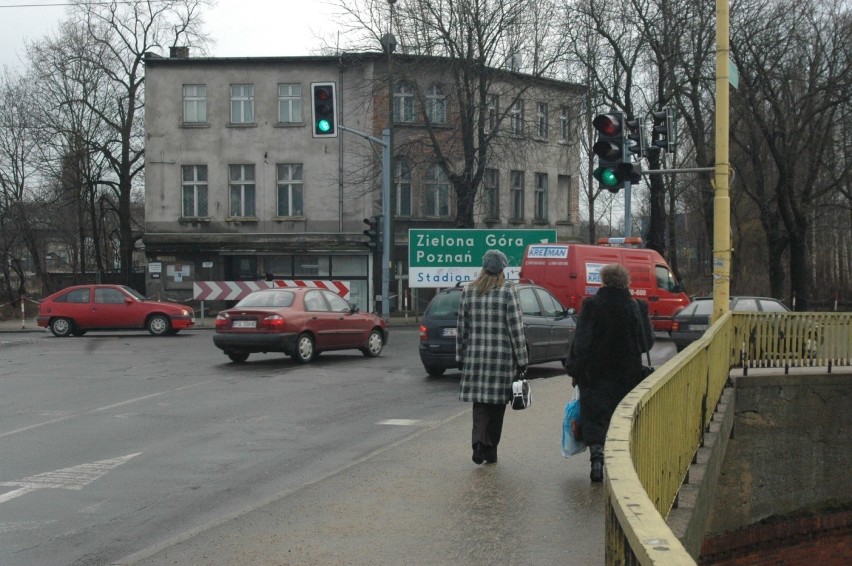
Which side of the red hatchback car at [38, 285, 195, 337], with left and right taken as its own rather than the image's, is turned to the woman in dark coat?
right

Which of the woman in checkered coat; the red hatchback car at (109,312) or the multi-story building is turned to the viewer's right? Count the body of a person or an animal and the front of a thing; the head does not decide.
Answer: the red hatchback car

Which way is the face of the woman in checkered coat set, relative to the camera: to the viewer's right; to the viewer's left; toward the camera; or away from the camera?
away from the camera

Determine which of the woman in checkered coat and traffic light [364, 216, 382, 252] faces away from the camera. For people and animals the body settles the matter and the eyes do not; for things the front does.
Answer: the woman in checkered coat

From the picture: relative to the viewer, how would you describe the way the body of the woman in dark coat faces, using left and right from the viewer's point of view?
facing away from the viewer

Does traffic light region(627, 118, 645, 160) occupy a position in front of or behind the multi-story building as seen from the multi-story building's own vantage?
in front

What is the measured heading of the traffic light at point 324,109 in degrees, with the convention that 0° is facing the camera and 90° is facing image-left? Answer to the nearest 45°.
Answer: approximately 0°

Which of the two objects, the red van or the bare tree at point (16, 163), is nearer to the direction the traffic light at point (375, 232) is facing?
the bare tree

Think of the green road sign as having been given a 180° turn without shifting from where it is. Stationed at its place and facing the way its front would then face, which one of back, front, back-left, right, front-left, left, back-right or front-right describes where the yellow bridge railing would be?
back

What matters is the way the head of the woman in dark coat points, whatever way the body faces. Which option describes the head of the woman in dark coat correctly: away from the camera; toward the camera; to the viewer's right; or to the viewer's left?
away from the camera

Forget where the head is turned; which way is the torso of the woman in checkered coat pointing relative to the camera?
away from the camera

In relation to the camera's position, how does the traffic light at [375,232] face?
facing to the left of the viewer

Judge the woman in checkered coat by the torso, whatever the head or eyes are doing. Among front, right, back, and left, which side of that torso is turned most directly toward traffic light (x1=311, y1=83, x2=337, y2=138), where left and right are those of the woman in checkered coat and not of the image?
front

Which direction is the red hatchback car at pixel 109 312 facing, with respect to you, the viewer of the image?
facing to the right of the viewer

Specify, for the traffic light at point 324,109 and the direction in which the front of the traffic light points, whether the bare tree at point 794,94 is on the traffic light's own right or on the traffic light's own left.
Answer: on the traffic light's own left
